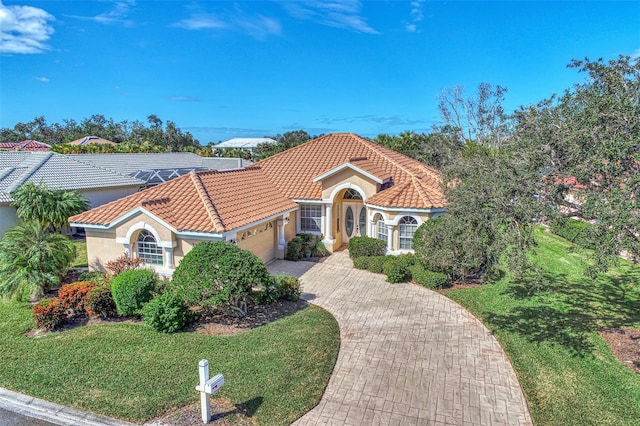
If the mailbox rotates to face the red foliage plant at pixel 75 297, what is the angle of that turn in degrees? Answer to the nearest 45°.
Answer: approximately 90° to its right

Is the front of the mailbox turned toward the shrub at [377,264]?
no

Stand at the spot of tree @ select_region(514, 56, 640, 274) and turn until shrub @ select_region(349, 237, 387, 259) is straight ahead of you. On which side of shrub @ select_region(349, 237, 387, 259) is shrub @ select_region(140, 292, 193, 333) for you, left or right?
left

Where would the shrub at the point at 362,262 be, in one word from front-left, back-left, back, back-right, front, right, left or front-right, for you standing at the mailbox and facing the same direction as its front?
back

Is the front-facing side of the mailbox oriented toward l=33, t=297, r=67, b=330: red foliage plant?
no

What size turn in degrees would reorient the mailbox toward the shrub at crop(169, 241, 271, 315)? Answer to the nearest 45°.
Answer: approximately 135° to its right

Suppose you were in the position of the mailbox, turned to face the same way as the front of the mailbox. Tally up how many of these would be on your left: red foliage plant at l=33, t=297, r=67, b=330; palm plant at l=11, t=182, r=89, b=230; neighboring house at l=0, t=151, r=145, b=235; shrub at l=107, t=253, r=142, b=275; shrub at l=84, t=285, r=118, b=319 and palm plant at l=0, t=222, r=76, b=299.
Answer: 0

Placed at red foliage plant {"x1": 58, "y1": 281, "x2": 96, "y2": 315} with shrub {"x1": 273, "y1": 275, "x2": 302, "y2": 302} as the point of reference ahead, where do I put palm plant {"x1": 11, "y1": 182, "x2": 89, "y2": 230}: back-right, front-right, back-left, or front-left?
back-left

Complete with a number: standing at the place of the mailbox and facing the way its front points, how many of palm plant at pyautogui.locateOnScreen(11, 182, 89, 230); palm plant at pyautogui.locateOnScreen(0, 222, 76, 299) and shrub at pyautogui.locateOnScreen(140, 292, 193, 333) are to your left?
0

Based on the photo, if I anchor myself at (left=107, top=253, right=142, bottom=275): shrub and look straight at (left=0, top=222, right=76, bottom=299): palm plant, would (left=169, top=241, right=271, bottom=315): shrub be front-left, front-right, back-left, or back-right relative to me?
back-left

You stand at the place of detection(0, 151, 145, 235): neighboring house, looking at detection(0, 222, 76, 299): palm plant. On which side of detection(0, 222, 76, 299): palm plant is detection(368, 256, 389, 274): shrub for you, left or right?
left

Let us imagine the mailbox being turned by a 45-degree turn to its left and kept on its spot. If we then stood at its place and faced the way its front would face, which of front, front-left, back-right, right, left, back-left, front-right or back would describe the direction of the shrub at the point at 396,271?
back-left

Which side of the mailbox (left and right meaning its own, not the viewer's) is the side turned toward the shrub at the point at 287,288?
back

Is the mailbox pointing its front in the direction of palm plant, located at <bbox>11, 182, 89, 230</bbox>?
no

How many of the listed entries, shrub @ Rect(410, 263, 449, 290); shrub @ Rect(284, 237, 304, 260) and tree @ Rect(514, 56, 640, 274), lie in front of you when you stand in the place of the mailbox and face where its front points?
0

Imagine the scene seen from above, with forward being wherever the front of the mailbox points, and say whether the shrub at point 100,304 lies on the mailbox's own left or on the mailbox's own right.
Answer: on the mailbox's own right

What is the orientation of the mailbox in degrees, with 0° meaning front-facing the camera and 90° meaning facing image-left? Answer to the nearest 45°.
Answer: approximately 45°

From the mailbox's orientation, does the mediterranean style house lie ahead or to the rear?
to the rear

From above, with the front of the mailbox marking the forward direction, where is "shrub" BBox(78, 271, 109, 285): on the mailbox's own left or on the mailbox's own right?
on the mailbox's own right

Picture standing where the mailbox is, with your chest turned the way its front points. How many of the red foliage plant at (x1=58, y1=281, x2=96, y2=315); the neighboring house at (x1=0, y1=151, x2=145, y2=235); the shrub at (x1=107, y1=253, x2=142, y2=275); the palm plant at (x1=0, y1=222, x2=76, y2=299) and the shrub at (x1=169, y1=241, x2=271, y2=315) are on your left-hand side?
0
